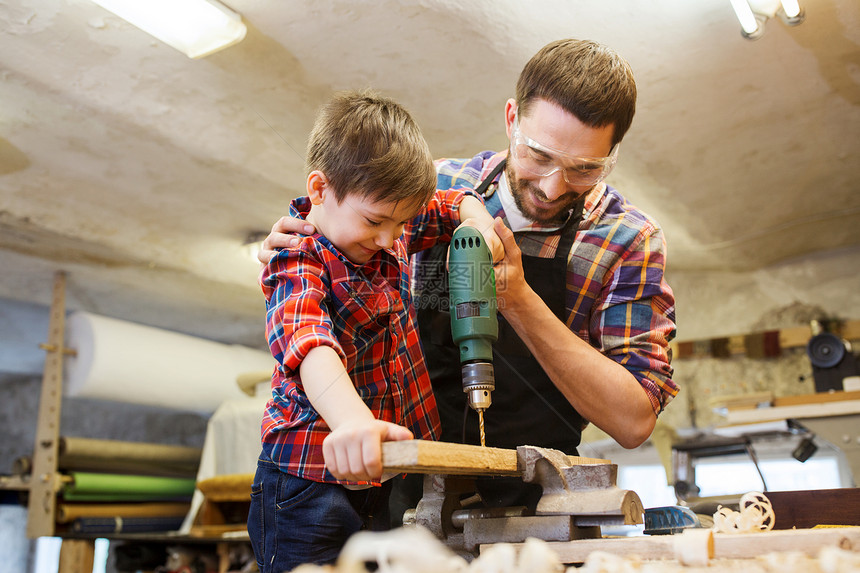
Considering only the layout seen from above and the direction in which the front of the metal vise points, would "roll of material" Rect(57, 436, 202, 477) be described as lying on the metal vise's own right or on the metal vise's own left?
on the metal vise's own right

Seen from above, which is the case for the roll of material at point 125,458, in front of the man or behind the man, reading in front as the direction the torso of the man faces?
behind

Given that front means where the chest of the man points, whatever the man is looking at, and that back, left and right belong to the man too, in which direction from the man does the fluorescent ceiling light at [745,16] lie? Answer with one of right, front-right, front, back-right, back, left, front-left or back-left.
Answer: back-left

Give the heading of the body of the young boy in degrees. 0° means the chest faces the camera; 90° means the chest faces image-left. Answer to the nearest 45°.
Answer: approximately 315°

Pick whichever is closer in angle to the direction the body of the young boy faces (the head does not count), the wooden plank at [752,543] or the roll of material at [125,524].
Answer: the wooden plank

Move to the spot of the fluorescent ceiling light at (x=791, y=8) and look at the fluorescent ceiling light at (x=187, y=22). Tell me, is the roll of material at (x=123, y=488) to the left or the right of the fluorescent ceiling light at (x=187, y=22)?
right
